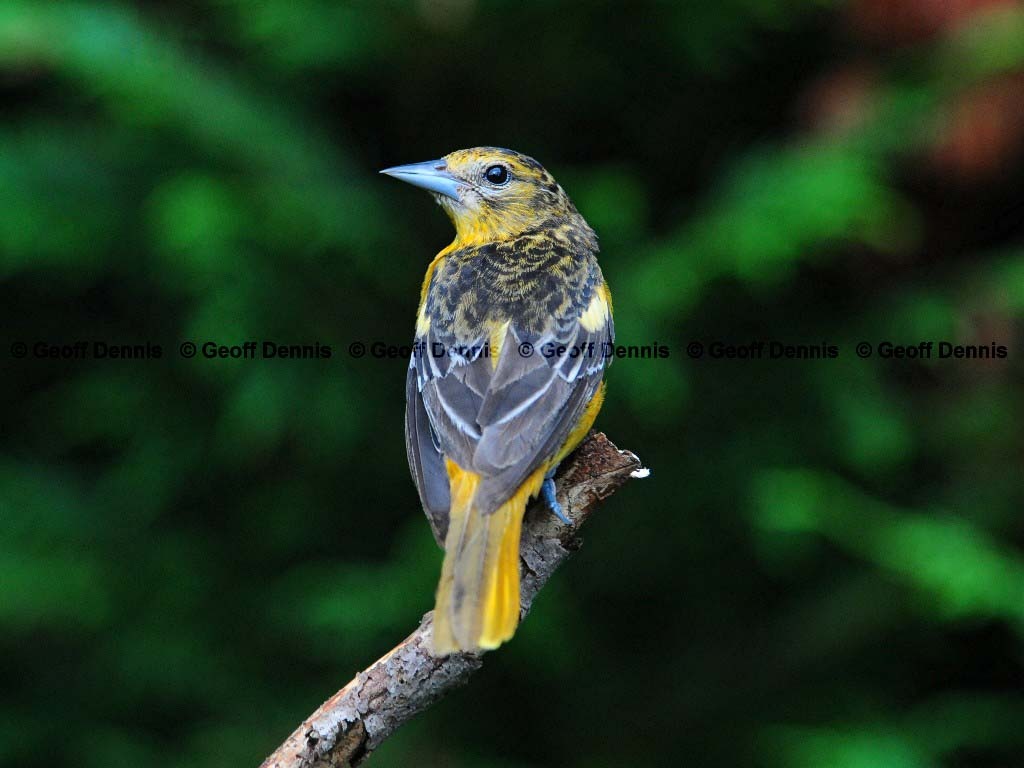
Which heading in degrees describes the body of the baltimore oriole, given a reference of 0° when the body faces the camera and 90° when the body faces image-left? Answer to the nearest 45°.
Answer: approximately 180°
